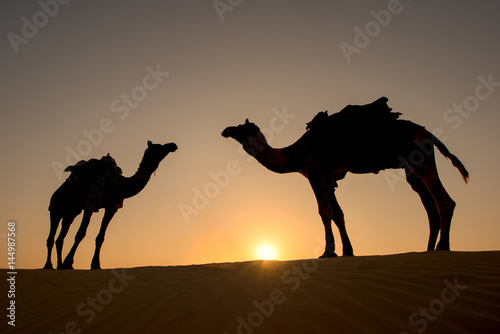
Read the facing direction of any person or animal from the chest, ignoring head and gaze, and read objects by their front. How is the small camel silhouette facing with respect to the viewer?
to the viewer's right

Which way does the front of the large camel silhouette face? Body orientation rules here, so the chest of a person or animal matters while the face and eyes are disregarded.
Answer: to the viewer's left
